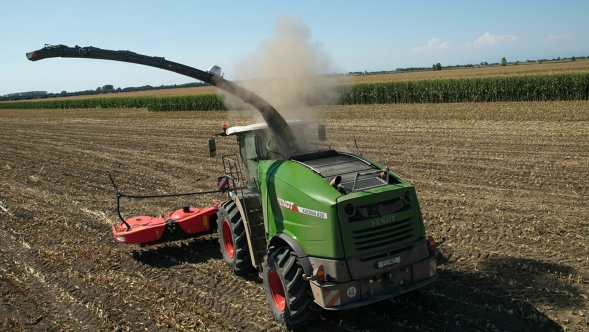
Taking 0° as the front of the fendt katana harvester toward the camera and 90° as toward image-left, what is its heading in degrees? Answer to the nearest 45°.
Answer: approximately 135°
